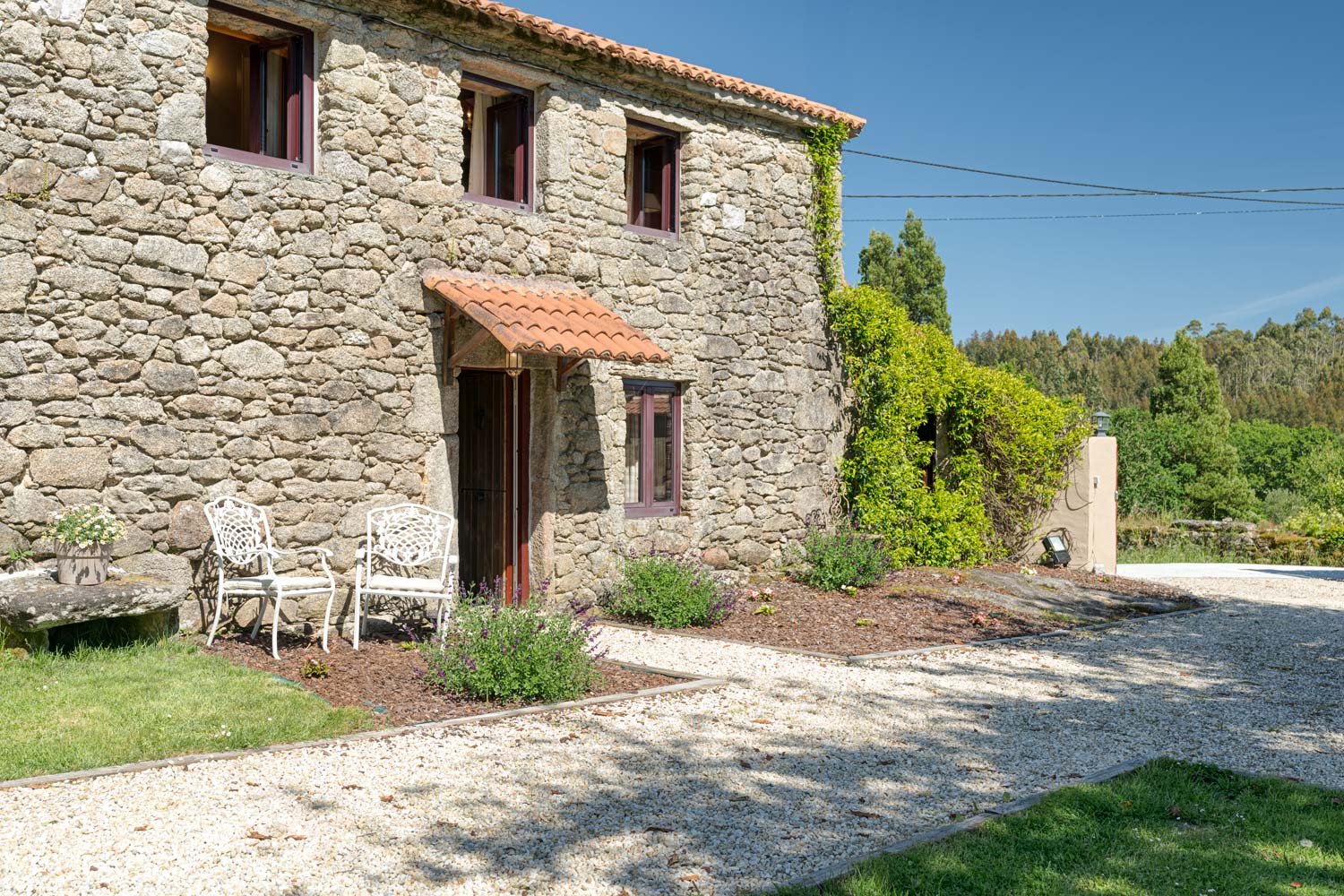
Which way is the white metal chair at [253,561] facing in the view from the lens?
facing the viewer and to the right of the viewer

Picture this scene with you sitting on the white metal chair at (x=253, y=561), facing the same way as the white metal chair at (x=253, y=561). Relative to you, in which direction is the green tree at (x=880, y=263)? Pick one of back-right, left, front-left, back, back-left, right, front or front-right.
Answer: left

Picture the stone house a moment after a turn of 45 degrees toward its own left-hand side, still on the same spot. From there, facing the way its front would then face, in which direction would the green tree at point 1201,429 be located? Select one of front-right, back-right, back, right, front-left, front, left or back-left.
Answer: front-left

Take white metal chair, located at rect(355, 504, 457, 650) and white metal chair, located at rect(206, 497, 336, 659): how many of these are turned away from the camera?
0

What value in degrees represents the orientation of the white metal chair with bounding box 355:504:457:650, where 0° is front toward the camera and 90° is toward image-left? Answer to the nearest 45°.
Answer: approximately 0°

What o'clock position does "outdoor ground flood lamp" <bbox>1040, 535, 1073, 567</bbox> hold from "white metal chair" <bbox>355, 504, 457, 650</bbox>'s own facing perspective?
The outdoor ground flood lamp is roughly at 8 o'clock from the white metal chair.

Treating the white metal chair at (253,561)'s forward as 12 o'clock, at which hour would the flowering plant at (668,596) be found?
The flowering plant is roughly at 10 o'clock from the white metal chair.

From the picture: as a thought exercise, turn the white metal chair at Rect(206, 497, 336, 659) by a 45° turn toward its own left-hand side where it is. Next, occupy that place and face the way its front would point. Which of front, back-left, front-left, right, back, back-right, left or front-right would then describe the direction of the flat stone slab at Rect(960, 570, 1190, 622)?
front

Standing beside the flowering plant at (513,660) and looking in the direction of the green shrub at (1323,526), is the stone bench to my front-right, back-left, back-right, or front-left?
back-left

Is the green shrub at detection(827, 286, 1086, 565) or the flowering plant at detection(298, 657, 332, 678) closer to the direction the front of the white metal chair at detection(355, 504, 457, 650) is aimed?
the flowering plant

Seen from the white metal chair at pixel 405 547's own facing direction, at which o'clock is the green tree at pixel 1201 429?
The green tree is roughly at 8 o'clock from the white metal chair.
